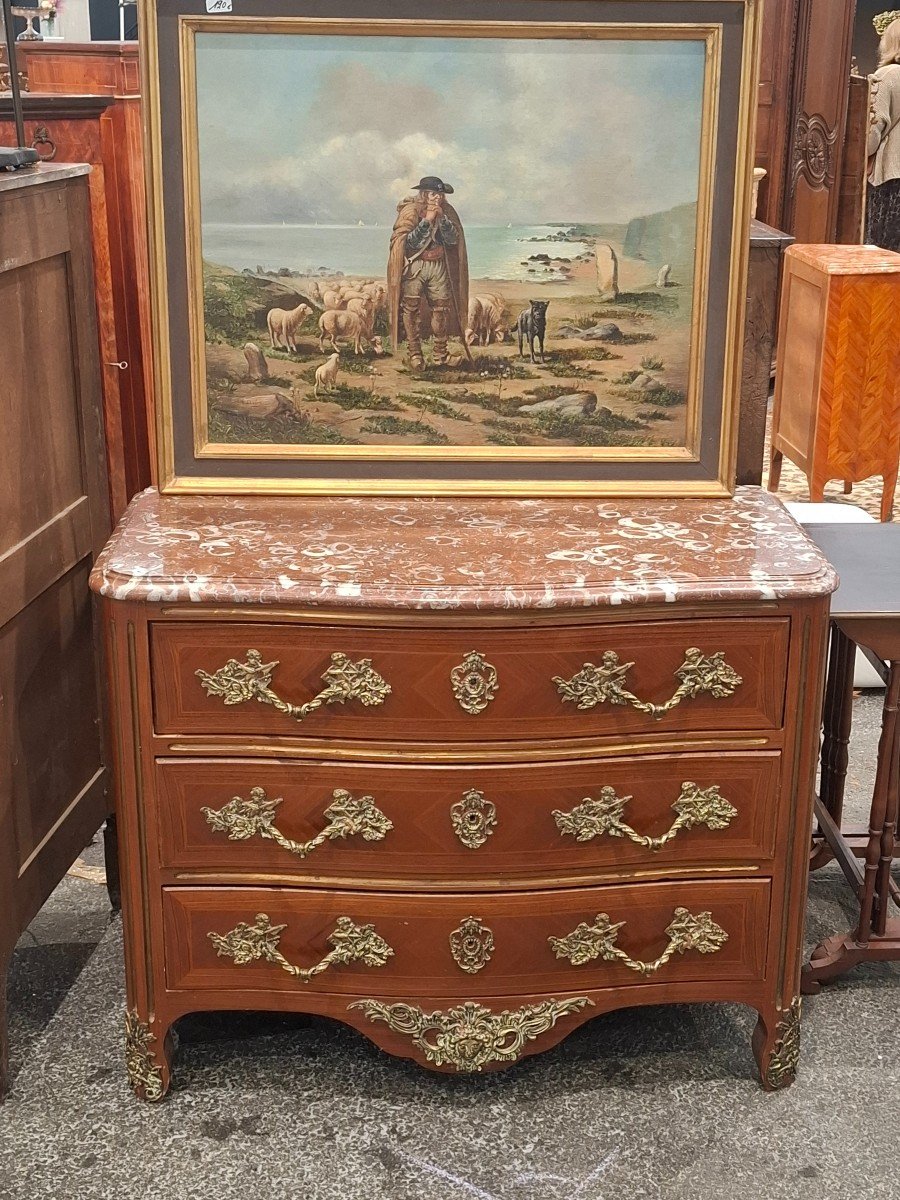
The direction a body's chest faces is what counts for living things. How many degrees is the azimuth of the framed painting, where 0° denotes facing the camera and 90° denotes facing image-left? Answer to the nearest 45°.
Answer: approximately 0°

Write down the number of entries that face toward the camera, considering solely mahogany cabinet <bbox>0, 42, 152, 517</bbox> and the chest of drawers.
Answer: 2

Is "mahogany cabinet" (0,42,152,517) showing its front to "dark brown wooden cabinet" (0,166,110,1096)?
yes

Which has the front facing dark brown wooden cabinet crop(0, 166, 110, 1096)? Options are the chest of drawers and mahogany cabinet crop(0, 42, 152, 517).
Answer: mahogany cabinet crop(0, 42, 152, 517)

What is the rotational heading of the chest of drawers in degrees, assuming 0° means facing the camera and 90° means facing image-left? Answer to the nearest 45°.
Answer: approximately 0°

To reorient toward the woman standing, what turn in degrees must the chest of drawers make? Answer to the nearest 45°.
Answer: approximately 180°

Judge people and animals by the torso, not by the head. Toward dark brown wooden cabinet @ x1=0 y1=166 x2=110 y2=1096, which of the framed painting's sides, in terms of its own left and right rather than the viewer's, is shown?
right

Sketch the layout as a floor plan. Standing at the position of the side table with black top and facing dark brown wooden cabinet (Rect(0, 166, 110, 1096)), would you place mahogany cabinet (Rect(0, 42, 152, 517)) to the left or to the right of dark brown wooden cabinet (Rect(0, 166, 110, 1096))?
right

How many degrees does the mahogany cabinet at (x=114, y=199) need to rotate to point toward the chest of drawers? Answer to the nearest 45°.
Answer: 0° — it already faces it
